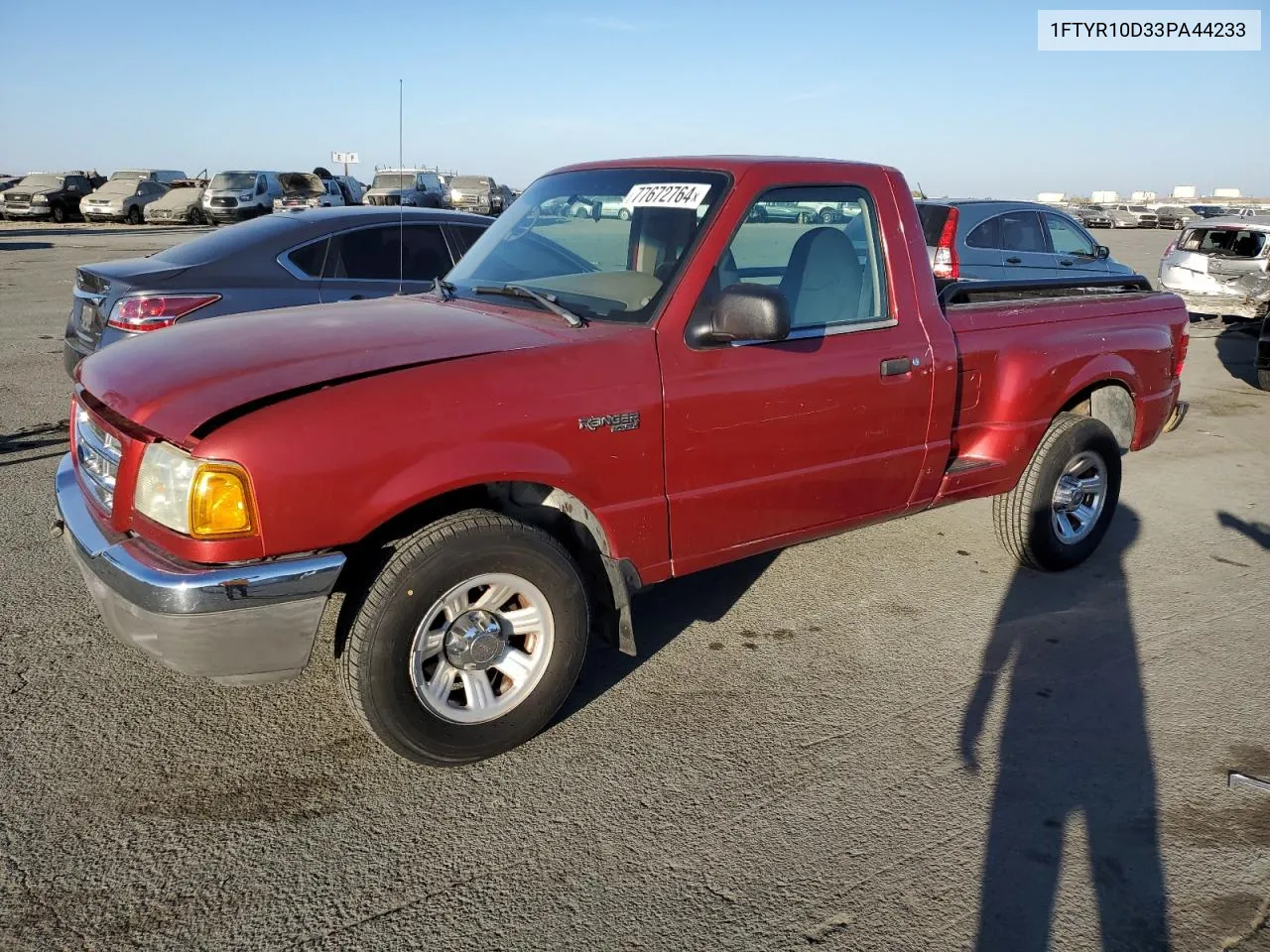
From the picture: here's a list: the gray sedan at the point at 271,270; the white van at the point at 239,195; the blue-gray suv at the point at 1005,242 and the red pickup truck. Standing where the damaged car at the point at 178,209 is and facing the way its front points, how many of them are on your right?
0

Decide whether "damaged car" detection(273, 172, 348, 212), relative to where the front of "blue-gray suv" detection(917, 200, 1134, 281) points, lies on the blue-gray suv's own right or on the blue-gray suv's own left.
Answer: on the blue-gray suv's own left

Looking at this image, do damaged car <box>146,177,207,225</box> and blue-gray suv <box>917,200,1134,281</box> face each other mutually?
no

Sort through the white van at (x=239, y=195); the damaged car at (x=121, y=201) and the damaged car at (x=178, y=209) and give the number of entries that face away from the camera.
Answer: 0

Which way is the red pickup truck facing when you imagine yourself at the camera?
facing the viewer and to the left of the viewer

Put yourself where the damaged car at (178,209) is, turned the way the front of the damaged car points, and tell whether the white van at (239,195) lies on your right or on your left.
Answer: on your left

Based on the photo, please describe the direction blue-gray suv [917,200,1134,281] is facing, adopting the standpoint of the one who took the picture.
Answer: facing away from the viewer and to the right of the viewer

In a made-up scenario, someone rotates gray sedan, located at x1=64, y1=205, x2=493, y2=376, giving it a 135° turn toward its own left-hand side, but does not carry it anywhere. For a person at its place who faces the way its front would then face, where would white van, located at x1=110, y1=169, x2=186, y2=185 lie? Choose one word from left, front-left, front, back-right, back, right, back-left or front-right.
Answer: right

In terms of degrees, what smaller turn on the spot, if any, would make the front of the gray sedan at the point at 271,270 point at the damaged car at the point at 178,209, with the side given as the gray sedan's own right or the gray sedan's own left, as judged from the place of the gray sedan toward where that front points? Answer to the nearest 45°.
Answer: approximately 45° to the gray sedan's own left

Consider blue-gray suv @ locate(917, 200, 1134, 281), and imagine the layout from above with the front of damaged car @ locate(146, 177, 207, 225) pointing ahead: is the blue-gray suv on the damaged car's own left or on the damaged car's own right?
on the damaged car's own left

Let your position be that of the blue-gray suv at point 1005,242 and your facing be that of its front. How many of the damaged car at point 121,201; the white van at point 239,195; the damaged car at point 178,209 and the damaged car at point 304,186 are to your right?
0

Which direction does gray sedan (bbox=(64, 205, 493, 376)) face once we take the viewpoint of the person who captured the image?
facing away from the viewer and to the right of the viewer

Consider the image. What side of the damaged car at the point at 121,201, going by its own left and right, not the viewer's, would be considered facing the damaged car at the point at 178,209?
left

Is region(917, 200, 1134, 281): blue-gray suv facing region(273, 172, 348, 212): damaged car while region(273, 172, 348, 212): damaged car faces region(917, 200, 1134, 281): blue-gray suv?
no

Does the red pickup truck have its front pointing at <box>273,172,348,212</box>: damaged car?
no
